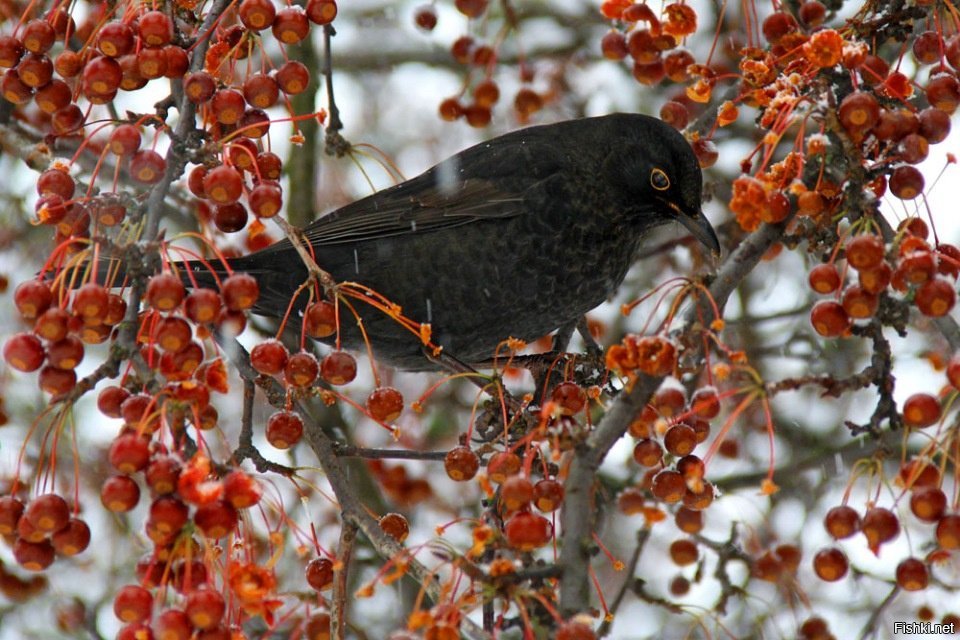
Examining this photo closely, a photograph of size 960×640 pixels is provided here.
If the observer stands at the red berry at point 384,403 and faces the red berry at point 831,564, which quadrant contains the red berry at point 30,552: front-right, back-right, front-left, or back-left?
back-right

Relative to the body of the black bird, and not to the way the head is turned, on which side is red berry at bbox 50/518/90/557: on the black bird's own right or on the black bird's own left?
on the black bird's own right

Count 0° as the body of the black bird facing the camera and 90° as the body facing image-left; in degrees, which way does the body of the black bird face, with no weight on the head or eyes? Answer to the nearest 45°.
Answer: approximately 270°

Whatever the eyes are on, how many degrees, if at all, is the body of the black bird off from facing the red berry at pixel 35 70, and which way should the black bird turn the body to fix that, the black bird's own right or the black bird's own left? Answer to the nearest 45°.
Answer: approximately 135° to the black bird's own right
